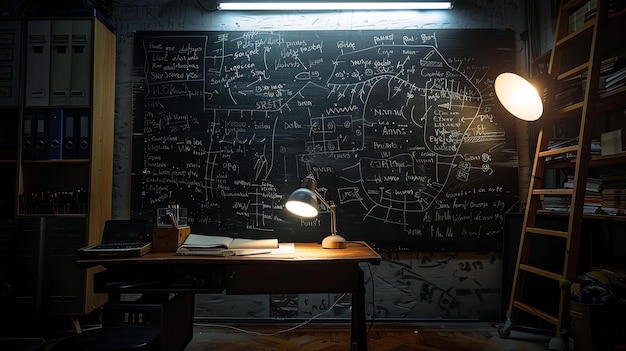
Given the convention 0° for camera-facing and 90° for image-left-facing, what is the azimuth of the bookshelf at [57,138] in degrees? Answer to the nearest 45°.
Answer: approximately 0°

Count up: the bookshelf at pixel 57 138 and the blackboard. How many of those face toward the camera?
2

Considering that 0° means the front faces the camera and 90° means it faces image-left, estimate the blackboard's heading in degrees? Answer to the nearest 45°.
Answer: approximately 0°

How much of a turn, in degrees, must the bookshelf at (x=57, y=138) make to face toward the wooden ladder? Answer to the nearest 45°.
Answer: approximately 45° to its left

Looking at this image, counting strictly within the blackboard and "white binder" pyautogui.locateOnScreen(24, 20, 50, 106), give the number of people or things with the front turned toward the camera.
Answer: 2

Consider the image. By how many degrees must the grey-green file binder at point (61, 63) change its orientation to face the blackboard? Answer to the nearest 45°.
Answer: approximately 45° to its left
